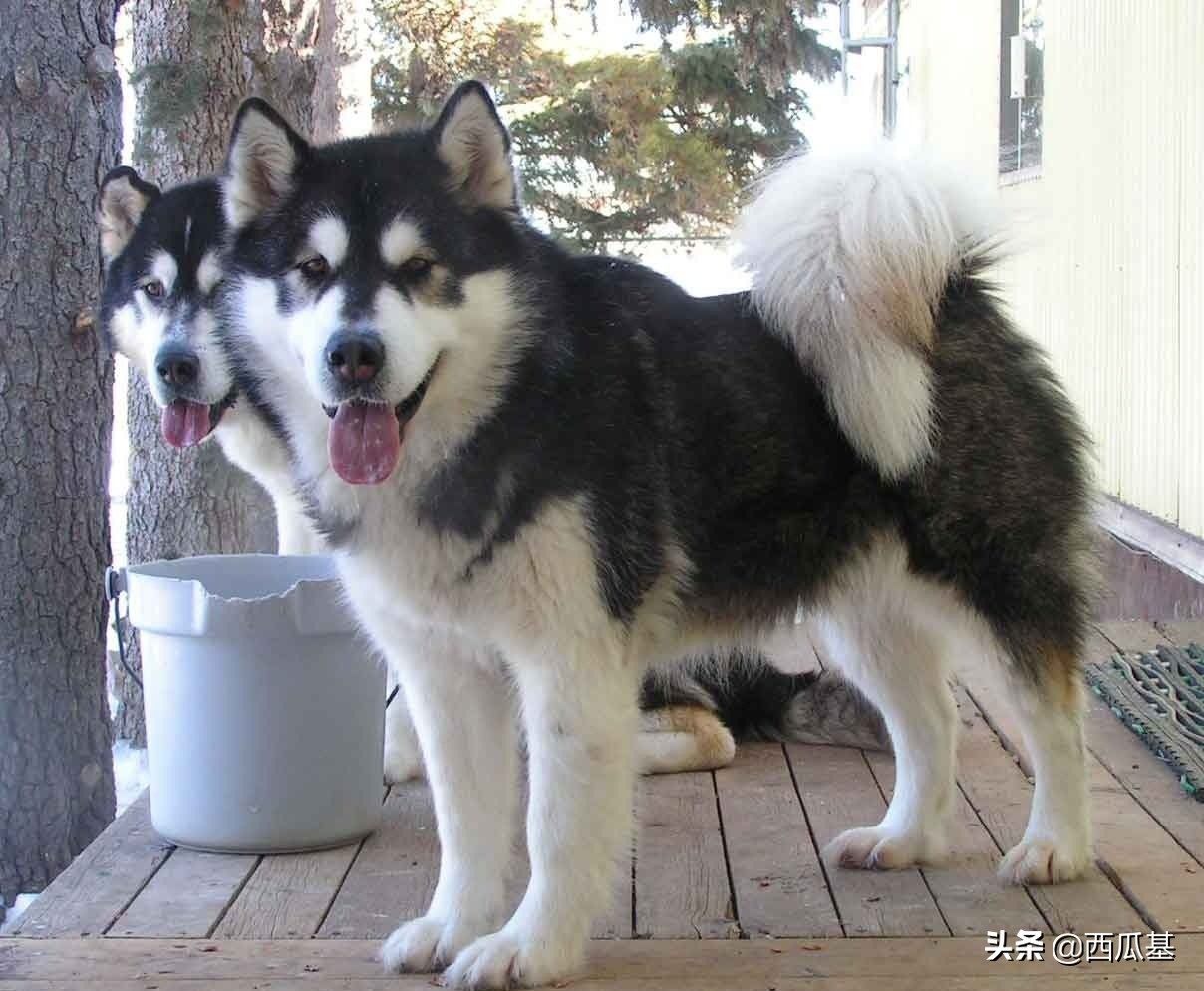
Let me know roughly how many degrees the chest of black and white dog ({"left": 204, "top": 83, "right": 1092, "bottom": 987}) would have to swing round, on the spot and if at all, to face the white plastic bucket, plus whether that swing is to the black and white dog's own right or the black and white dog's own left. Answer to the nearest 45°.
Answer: approximately 90° to the black and white dog's own right

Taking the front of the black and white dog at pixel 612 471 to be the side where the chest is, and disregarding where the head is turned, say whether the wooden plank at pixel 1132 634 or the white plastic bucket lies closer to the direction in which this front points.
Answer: the white plastic bucket

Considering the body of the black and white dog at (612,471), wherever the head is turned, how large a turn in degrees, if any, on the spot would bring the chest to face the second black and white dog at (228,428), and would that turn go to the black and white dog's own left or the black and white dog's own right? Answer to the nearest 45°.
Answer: approximately 90° to the black and white dog's own right

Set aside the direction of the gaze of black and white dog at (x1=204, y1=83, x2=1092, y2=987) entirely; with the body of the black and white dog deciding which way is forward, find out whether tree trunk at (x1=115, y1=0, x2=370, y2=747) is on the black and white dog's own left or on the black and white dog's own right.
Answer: on the black and white dog's own right

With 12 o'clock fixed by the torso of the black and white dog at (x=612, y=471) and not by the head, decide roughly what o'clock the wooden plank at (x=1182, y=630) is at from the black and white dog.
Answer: The wooden plank is roughly at 6 o'clock from the black and white dog.

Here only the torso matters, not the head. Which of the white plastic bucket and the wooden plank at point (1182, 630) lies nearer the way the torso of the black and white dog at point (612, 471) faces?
the white plastic bucket

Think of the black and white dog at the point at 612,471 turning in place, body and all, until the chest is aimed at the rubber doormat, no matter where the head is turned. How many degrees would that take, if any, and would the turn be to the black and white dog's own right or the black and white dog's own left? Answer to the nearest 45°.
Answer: approximately 180°

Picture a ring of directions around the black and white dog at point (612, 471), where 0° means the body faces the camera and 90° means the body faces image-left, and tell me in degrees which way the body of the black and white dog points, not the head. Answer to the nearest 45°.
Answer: approximately 45°

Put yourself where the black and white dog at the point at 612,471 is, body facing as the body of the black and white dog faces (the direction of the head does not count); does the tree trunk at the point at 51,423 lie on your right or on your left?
on your right

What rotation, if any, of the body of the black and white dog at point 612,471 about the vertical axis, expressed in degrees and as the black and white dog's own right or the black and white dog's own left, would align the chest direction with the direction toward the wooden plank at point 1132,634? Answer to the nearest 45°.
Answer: approximately 180°

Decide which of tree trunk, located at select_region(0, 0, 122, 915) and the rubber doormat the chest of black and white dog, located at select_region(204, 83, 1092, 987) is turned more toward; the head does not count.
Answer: the tree trunk
